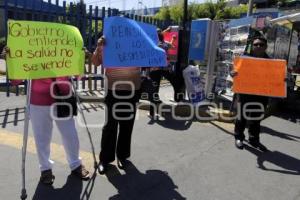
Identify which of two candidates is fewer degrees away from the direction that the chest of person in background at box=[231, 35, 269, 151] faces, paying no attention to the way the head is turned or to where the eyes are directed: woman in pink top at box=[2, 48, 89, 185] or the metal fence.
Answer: the woman in pink top

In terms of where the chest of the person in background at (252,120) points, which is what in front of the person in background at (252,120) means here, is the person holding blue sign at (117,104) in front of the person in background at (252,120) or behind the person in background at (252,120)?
in front

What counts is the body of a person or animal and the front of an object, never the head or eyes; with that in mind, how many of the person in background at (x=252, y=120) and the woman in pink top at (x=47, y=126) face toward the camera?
2

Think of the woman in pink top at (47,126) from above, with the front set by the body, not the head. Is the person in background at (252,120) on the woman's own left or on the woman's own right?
on the woman's own left

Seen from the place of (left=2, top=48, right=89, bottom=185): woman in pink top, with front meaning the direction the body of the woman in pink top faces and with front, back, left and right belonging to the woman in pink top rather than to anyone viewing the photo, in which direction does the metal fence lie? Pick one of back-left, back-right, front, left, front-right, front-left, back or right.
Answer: back

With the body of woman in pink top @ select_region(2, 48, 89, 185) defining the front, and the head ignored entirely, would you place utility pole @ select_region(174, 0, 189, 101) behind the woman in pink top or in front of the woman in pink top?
behind

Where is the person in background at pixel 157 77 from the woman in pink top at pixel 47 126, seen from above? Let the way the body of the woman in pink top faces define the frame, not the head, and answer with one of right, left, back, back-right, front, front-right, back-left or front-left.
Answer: back-left

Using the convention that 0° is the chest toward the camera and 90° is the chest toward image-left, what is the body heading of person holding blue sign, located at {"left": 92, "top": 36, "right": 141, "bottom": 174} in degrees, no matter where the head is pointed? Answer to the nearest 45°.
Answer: approximately 0°
